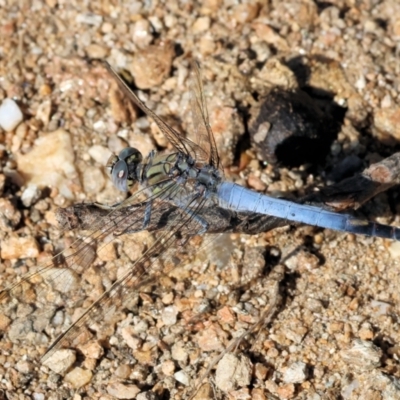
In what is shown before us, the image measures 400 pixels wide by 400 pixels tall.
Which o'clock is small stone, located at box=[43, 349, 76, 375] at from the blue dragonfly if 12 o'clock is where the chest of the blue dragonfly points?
The small stone is roughly at 10 o'clock from the blue dragonfly.

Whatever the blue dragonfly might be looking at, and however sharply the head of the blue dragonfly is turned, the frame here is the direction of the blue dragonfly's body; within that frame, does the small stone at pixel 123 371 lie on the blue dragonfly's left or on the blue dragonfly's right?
on the blue dragonfly's left

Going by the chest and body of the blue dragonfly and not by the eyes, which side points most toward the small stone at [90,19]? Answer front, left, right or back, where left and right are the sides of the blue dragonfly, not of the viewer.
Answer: right

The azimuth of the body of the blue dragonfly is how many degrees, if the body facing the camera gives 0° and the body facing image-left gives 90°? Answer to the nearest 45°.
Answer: approximately 90°

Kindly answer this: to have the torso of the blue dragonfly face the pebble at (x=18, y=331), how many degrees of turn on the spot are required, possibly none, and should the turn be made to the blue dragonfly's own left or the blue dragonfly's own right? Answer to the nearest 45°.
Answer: approximately 45° to the blue dragonfly's own left

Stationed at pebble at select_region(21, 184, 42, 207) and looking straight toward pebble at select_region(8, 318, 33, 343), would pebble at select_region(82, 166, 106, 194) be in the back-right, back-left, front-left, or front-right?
back-left

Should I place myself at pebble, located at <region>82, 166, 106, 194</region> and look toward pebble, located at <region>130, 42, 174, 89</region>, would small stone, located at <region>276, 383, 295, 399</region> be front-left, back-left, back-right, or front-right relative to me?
back-right

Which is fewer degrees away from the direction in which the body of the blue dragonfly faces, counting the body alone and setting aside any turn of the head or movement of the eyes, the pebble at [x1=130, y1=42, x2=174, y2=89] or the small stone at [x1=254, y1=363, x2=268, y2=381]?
the pebble

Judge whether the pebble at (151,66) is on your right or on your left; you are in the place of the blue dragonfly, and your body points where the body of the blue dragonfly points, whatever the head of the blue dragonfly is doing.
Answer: on your right

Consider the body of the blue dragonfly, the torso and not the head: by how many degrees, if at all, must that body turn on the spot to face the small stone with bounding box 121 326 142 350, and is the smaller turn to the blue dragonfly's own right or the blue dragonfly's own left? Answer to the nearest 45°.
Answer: approximately 90° to the blue dragonfly's own left

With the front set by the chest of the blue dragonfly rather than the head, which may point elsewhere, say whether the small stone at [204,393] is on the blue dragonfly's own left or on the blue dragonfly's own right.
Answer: on the blue dragonfly's own left

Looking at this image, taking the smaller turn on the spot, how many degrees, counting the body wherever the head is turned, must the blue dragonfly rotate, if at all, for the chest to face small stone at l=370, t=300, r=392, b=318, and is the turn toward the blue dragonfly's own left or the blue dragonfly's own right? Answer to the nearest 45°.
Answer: approximately 180°

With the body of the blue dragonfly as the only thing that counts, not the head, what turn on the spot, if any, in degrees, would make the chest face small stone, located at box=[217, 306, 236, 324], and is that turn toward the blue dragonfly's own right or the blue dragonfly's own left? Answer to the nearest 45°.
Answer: approximately 135° to the blue dragonfly's own left

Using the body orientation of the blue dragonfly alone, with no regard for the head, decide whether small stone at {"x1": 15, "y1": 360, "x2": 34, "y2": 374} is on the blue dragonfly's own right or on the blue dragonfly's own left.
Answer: on the blue dragonfly's own left
